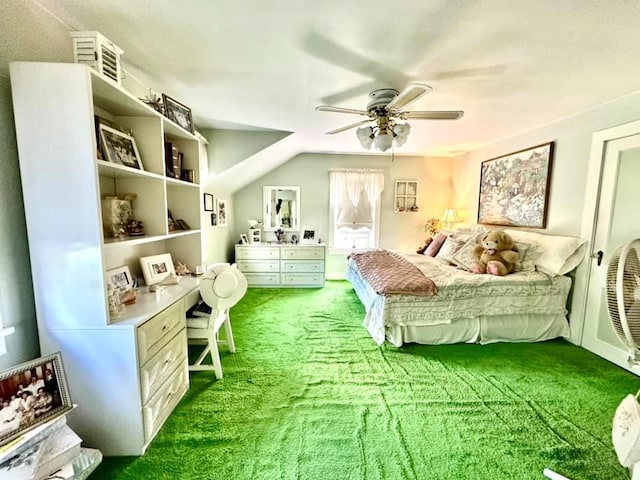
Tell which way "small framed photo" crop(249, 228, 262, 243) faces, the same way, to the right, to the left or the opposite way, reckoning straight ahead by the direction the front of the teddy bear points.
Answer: to the left

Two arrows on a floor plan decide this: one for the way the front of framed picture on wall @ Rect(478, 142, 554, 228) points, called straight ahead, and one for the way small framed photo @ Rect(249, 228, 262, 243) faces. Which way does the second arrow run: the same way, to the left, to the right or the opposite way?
to the left

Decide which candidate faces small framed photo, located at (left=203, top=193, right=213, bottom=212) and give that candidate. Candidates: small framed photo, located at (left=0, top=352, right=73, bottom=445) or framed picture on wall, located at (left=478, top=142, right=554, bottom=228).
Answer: the framed picture on wall

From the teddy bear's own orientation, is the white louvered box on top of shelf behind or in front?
in front

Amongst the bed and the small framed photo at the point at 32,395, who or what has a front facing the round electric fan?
the small framed photo

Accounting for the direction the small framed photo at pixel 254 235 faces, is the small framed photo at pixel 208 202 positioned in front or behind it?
in front

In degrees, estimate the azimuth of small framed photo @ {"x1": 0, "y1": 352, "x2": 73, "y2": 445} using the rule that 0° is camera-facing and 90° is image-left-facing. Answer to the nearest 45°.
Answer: approximately 315°

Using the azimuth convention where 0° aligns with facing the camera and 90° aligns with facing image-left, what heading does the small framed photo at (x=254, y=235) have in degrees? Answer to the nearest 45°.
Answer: approximately 0°

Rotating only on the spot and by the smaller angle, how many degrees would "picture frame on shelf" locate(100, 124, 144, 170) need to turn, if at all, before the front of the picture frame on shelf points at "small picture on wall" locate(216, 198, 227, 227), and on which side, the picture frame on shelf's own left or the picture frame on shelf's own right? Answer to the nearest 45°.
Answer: approximately 90° to the picture frame on shelf's own left

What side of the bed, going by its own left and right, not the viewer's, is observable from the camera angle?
left

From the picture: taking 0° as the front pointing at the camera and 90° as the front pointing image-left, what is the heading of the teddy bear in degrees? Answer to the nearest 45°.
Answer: approximately 45°

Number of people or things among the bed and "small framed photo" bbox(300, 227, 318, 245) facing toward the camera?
1

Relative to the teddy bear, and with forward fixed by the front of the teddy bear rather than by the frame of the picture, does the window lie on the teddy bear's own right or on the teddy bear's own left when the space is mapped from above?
on the teddy bear's own right
